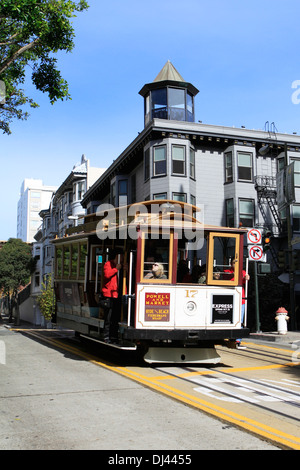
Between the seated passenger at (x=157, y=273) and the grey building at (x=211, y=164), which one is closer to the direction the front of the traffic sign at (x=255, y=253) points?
the seated passenger

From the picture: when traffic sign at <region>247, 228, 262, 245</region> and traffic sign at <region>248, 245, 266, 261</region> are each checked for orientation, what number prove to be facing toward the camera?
2

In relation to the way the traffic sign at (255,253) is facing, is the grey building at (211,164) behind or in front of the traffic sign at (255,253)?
behind

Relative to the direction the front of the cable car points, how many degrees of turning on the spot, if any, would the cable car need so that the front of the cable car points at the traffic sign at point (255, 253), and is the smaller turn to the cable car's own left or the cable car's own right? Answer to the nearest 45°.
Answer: approximately 90° to the cable car's own left

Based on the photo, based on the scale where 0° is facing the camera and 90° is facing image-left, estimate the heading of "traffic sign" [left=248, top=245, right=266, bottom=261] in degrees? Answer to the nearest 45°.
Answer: approximately 0°

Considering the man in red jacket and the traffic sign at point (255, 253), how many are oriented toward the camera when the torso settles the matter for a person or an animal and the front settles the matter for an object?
1
